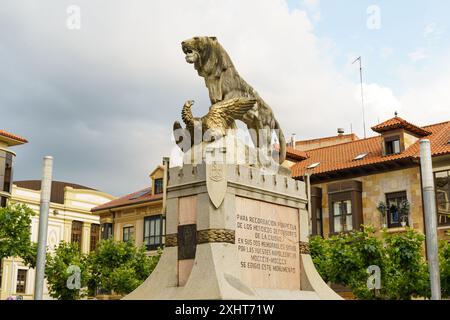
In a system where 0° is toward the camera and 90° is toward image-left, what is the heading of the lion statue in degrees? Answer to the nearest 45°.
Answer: approximately 45°

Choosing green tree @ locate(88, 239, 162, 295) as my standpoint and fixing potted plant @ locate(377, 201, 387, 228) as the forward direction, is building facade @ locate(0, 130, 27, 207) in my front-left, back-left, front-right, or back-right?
back-left

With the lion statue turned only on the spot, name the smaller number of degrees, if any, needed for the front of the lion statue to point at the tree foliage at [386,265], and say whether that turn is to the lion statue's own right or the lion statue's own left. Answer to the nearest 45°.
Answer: approximately 180°
